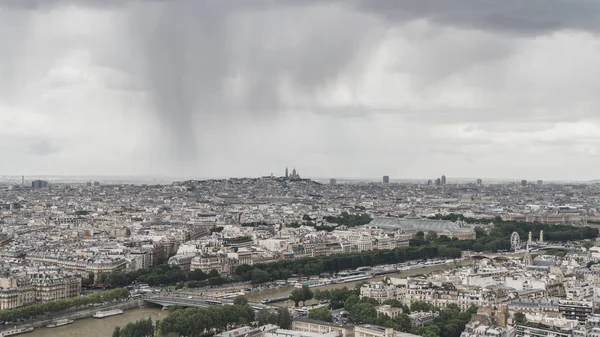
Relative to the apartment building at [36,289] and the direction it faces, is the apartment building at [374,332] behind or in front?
in front

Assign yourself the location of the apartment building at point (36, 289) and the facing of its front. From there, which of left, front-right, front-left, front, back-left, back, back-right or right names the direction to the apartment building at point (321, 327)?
front

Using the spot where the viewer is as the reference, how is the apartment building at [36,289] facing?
facing the viewer and to the right of the viewer

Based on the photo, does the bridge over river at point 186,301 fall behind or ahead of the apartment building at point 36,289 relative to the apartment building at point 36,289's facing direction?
ahead

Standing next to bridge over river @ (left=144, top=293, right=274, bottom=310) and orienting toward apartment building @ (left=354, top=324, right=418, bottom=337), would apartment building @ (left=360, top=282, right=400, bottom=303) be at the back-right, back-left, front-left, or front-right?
front-left
